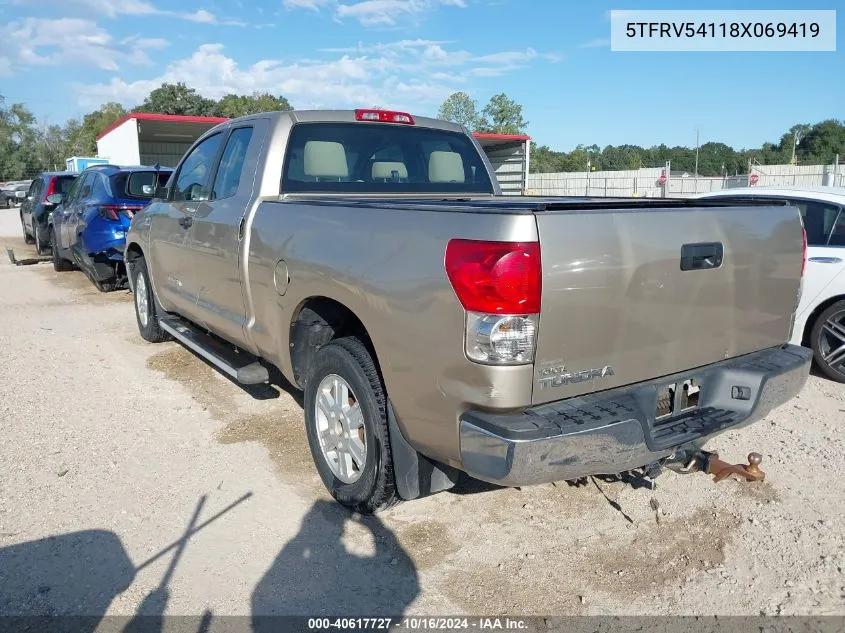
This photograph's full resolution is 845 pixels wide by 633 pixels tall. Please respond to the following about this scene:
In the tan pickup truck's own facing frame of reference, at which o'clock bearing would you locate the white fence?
The white fence is roughly at 2 o'clock from the tan pickup truck.

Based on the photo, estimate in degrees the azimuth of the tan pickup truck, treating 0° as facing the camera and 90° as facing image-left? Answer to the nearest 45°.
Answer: approximately 135°

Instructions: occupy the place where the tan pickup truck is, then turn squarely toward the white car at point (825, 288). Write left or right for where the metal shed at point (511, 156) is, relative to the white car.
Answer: left

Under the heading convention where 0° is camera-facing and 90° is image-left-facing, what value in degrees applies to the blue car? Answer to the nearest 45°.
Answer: approximately 135°

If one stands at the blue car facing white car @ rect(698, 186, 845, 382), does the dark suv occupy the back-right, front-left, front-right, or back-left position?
back-left
